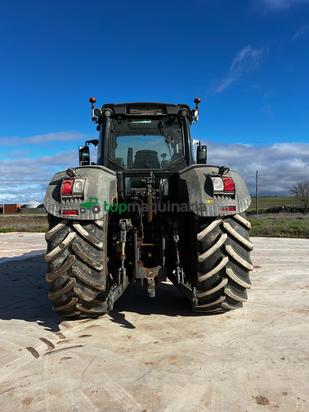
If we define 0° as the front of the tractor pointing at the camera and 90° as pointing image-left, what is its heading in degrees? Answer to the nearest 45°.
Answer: approximately 180°
